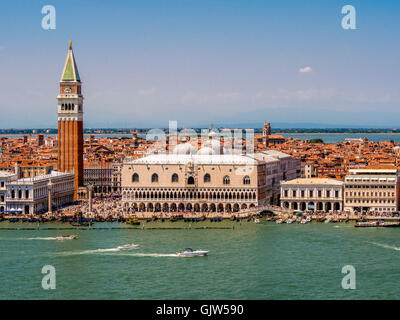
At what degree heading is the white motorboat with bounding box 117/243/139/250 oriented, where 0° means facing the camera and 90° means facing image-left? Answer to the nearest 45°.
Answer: approximately 270°

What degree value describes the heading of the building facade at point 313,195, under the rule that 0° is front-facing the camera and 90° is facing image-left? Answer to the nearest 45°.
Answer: approximately 0°

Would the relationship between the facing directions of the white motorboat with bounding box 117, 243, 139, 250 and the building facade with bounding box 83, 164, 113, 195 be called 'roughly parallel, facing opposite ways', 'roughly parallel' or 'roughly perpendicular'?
roughly perpendicular

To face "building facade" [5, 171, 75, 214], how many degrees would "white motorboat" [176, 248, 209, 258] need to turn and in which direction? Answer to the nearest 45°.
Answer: approximately 135° to its left

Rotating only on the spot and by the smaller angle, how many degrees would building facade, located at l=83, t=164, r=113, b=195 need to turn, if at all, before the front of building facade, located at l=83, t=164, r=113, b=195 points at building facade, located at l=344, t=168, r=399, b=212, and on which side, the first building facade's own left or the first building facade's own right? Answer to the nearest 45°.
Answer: approximately 45° to the first building facade's own left

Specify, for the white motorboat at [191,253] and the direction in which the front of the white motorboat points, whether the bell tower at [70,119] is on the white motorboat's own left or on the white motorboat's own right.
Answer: on the white motorboat's own left

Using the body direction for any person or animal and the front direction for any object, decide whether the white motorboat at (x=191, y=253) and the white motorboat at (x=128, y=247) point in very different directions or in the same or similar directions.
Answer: same or similar directions

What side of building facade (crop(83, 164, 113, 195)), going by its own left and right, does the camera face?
front

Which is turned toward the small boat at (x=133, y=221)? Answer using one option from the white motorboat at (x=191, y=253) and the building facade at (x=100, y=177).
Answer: the building facade

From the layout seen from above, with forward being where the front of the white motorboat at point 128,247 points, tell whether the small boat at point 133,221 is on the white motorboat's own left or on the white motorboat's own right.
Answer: on the white motorboat's own left

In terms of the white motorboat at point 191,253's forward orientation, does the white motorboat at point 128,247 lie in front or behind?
behind

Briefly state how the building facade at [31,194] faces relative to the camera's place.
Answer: facing the viewer and to the right of the viewer

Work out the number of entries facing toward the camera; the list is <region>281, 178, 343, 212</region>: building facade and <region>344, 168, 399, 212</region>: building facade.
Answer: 2

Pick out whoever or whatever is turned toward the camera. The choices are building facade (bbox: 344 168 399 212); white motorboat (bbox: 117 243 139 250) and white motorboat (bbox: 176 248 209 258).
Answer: the building facade

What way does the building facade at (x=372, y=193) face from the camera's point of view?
toward the camera

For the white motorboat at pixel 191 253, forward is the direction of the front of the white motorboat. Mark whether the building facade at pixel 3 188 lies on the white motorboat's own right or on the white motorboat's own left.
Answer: on the white motorboat's own left

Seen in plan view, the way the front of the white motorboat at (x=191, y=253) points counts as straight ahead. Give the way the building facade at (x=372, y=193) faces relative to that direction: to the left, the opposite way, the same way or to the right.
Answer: to the right

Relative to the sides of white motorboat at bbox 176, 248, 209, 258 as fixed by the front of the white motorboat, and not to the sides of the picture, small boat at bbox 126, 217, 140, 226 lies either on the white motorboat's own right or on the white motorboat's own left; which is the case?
on the white motorboat's own left

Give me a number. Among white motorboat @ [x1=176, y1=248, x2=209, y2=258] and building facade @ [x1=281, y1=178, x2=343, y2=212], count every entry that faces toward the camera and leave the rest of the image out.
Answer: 1

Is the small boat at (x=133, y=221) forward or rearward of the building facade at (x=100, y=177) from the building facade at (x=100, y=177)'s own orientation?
forward

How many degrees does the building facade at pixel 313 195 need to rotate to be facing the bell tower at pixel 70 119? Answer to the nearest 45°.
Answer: approximately 90° to its right

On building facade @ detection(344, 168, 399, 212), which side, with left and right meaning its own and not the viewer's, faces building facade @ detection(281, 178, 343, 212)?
right
